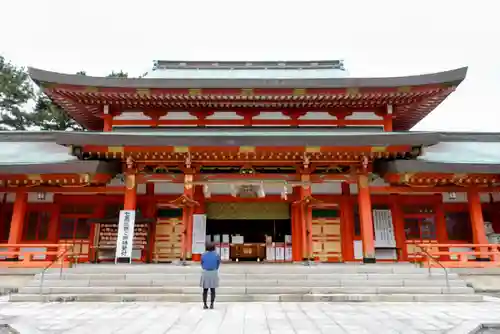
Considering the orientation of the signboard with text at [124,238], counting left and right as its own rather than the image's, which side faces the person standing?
front

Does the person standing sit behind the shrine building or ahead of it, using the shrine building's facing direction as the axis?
ahead

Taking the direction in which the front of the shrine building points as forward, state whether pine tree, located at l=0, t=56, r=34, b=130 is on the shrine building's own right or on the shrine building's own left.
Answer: on the shrine building's own right

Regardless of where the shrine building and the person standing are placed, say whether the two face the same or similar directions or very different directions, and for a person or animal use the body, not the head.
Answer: very different directions

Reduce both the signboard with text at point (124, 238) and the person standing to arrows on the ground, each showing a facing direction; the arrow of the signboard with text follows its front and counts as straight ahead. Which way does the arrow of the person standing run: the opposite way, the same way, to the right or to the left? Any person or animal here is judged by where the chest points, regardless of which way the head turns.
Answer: the opposite way

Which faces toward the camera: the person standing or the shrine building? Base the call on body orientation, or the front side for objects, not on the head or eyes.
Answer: the shrine building

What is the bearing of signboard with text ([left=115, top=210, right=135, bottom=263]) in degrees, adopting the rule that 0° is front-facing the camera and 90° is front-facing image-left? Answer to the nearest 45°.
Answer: approximately 0°

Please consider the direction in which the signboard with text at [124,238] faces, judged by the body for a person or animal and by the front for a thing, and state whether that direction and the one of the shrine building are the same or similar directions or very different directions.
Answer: same or similar directions

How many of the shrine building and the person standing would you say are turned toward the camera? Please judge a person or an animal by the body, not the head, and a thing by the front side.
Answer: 1

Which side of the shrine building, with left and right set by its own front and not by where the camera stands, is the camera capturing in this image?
front

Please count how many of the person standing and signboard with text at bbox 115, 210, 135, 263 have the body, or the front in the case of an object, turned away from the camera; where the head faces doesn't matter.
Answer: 1

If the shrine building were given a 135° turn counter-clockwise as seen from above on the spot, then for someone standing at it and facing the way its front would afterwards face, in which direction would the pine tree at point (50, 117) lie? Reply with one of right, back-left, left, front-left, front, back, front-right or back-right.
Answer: left

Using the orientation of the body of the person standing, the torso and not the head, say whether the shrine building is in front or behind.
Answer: in front

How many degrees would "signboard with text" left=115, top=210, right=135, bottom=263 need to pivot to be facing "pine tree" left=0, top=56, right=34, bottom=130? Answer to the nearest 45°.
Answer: approximately 135° to its right

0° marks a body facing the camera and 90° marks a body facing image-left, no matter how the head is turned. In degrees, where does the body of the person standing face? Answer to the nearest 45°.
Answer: approximately 180°
